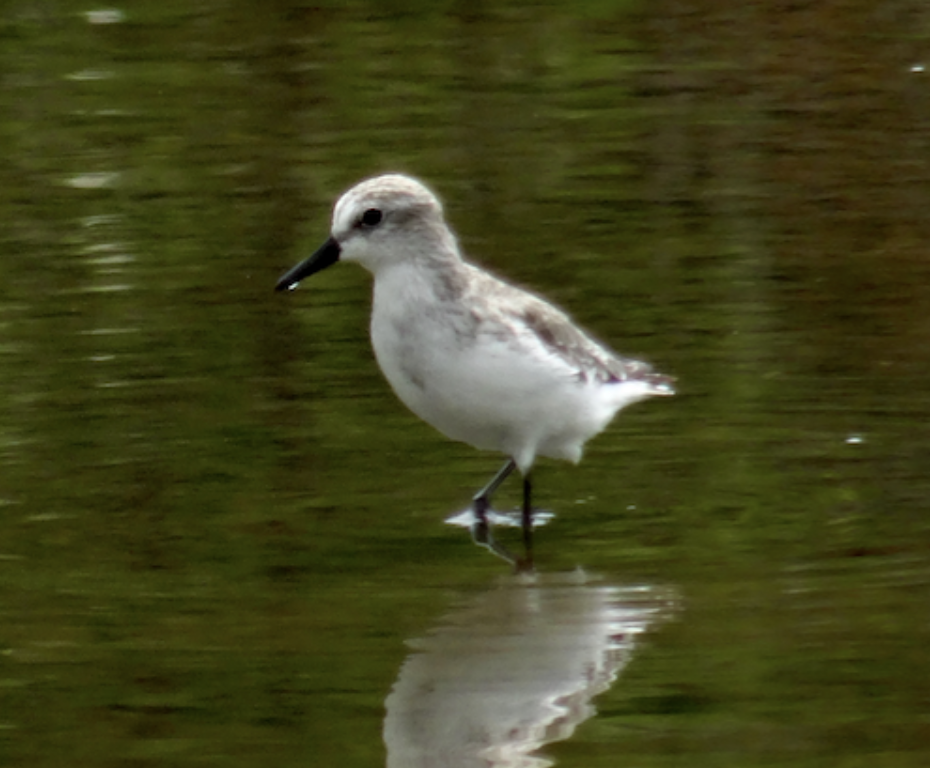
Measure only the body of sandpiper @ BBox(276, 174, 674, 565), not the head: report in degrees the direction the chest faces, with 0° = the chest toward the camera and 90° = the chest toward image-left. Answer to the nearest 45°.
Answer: approximately 90°
